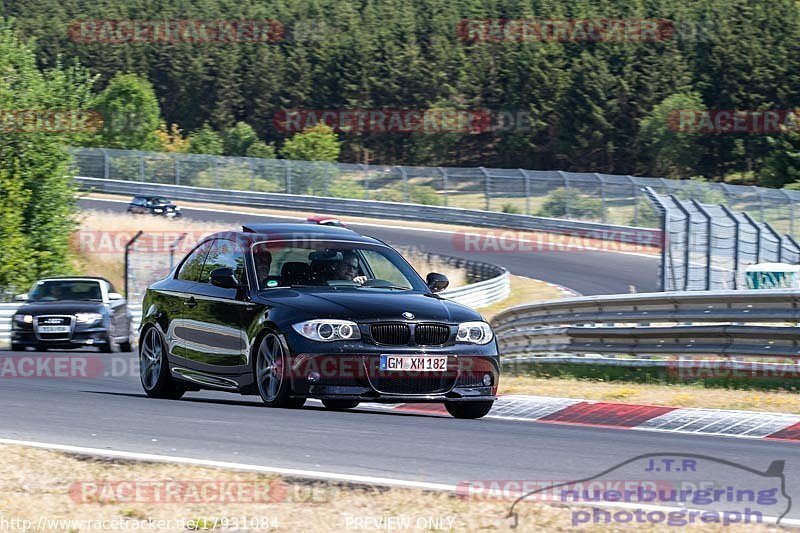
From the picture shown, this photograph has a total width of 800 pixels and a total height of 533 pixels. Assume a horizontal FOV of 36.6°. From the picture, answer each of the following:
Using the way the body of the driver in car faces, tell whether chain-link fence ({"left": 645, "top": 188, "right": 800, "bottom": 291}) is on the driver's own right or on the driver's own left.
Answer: on the driver's own left

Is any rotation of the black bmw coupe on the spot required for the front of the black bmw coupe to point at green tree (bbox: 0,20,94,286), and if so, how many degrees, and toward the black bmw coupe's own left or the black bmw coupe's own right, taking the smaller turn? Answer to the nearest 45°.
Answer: approximately 135° to the black bmw coupe's own left

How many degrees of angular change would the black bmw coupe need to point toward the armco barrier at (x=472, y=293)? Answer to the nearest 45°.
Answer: approximately 135° to its left

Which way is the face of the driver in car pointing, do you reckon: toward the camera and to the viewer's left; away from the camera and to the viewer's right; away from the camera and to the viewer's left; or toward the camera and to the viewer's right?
toward the camera and to the viewer's right

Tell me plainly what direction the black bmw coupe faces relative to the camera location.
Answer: facing the viewer and to the right of the viewer

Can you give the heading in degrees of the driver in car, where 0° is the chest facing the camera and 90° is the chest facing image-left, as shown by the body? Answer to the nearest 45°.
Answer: approximately 315°

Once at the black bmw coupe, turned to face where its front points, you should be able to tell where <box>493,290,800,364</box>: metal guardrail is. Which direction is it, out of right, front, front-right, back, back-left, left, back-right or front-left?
left
